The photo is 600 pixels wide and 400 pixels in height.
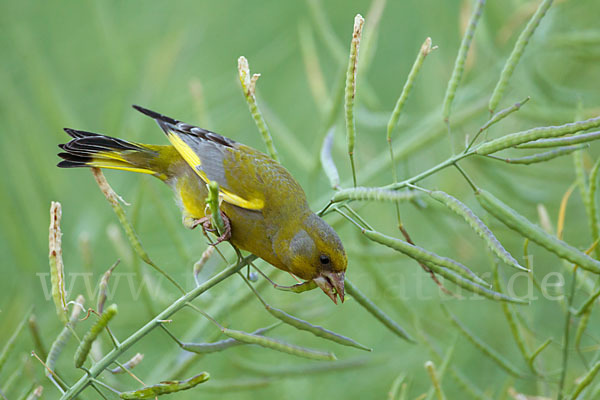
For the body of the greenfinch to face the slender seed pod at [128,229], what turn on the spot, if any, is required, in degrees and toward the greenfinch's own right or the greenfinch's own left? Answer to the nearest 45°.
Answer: approximately 135° to the greenfinch's own right

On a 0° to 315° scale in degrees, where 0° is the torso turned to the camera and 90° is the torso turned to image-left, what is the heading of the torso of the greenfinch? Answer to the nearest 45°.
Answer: approximately 270°

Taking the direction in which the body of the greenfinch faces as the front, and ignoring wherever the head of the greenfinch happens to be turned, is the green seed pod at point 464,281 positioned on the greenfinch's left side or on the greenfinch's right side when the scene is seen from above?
on the greenfinch's left side
